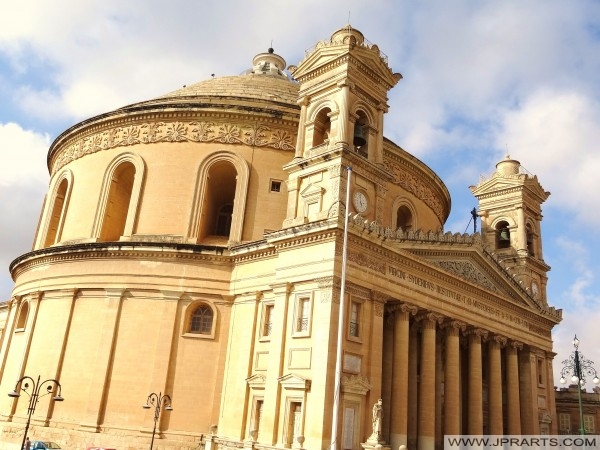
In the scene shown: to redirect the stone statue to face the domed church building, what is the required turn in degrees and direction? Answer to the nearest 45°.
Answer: approximately 180°

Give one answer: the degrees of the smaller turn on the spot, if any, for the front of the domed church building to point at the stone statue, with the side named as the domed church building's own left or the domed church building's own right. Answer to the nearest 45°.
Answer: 0° — it already faces it

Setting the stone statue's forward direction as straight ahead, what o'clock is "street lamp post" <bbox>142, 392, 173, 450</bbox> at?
The street lamp post is roughly at 5 o'clock from the stone statue.

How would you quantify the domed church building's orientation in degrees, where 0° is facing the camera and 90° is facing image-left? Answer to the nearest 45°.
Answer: approximately 315°

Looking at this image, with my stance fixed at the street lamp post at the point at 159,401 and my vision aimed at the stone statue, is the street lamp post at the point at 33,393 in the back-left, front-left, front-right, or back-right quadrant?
back-right

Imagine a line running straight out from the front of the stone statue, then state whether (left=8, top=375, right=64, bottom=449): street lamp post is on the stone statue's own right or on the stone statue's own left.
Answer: on the stone statue's own right

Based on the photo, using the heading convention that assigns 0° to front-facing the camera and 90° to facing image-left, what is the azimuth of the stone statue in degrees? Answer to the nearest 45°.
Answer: approximately 315°
